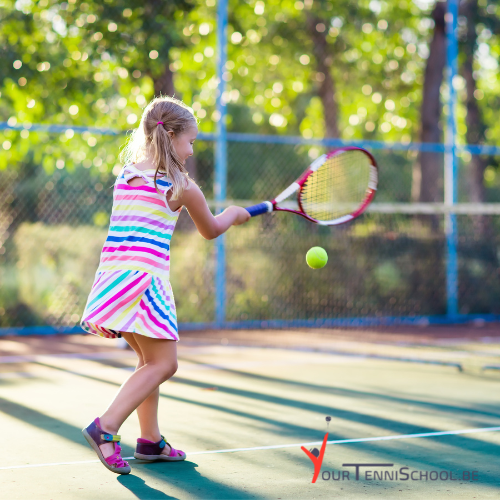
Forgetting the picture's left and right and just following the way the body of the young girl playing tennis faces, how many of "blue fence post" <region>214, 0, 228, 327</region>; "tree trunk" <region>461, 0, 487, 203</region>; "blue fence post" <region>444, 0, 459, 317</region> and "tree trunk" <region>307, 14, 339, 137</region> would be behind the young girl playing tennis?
0

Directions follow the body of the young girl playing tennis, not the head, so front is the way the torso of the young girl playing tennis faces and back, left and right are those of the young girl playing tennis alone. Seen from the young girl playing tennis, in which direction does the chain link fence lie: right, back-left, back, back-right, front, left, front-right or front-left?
front-left

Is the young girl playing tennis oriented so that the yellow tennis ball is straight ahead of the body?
yes

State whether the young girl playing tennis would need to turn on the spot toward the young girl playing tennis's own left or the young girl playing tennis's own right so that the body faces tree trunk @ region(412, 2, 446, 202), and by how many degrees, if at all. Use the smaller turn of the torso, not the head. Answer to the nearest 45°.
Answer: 0° — they already face it

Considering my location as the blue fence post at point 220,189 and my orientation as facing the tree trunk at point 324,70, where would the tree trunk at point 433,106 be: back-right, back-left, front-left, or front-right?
front-right

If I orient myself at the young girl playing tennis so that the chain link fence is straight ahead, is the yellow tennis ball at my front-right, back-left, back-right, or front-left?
front-right

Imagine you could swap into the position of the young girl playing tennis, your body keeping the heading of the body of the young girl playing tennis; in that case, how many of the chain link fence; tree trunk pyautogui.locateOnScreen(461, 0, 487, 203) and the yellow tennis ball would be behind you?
0

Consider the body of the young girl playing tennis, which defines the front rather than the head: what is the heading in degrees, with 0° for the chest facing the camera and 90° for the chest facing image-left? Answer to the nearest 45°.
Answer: approximately 225°

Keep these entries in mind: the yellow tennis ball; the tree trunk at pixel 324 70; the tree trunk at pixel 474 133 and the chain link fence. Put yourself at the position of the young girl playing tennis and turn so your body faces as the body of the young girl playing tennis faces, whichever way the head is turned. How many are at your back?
0

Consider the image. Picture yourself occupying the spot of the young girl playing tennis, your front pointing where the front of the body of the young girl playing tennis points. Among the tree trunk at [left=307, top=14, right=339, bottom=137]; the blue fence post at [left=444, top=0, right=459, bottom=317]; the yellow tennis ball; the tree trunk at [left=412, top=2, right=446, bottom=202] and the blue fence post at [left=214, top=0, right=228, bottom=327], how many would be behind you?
0

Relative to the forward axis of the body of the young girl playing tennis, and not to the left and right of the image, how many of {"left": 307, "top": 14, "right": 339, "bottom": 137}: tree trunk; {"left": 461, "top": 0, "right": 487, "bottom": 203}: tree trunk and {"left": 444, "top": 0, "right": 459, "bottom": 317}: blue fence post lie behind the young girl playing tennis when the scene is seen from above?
0

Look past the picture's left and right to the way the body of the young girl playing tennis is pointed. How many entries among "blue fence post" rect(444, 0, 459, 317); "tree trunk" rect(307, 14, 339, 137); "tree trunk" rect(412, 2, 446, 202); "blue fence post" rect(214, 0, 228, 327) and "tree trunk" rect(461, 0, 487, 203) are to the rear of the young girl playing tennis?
0

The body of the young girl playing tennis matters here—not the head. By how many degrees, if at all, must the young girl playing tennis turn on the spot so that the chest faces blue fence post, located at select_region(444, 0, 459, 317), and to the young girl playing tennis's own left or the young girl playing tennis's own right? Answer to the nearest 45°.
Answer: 0° — they already face it

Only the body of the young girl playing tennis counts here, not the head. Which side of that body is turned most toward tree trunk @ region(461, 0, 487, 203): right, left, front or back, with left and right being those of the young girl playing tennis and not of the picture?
front
